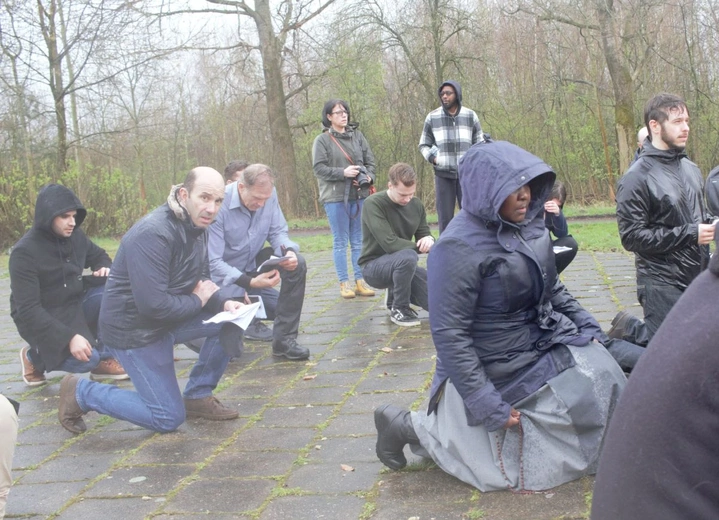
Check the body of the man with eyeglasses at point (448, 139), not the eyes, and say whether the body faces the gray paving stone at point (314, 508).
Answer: yes

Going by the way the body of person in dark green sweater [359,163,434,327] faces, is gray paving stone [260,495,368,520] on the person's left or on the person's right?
on the person's right

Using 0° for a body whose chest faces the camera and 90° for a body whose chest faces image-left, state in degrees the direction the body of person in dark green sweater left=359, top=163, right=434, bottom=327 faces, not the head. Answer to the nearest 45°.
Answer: approximately 315°

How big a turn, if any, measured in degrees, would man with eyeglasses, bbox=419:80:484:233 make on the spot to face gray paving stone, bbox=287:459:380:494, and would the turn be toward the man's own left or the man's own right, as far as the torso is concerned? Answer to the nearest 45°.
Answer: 0° — they already face it

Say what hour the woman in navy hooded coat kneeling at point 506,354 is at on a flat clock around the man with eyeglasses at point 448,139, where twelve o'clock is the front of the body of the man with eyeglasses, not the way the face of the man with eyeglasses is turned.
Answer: The woman in navy hooded coat kneeling is roughly at 12 o'clock from the man with eyeglasses.

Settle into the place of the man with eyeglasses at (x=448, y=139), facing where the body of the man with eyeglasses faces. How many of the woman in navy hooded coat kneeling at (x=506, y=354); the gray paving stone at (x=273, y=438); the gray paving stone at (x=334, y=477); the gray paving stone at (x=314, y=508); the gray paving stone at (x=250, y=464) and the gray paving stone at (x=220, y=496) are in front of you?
6

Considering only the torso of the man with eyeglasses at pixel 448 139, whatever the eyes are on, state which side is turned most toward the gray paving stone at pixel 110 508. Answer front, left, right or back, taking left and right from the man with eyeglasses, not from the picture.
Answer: front

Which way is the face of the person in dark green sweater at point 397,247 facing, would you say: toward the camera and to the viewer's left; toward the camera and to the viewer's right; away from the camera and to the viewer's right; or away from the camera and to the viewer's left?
toward the camera and to the viewer's right

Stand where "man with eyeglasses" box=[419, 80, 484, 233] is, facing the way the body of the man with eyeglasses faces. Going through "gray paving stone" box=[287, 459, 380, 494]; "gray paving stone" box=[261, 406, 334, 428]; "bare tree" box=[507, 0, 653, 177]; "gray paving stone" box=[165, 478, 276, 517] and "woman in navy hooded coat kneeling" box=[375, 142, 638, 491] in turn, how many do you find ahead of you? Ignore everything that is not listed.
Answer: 4

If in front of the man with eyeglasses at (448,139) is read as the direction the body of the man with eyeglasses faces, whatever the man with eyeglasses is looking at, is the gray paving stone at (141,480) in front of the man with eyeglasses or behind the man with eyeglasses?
in front

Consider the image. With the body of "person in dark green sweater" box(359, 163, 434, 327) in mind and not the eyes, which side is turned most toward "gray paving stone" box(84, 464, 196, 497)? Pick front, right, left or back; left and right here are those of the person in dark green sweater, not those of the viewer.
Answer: right
